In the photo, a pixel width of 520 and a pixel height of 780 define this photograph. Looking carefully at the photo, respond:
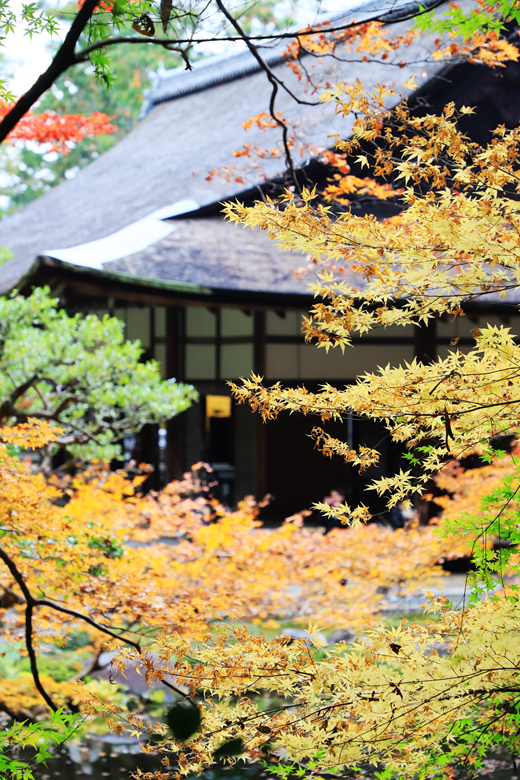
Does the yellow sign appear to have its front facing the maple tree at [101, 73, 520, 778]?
yes

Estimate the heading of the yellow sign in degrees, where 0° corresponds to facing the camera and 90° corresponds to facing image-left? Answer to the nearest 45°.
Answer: approximately 0°
